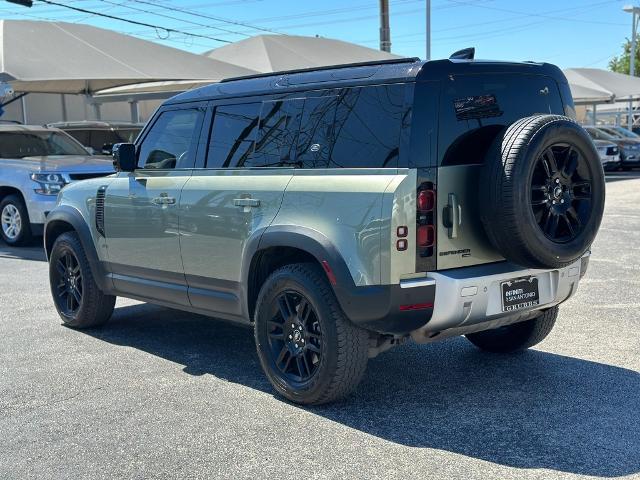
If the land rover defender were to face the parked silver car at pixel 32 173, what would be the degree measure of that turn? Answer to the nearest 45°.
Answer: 0° — it already faces it

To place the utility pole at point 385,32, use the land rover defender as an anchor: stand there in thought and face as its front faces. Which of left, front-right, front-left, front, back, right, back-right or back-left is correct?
front-right

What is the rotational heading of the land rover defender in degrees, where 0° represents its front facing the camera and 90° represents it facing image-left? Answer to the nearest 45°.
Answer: approximately 135°

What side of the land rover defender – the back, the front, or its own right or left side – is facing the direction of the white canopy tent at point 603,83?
right

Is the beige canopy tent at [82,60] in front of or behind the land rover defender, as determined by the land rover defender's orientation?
in front

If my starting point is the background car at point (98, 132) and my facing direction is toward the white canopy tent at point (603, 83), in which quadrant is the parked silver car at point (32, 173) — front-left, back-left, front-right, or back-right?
back-right

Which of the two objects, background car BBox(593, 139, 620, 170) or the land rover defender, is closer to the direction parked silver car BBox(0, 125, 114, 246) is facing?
the land rover defender

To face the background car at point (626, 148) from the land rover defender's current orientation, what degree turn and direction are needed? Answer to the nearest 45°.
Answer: approximately 90° to its right

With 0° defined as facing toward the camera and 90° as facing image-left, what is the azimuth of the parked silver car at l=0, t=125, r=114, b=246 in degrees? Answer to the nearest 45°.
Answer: approximately 315°

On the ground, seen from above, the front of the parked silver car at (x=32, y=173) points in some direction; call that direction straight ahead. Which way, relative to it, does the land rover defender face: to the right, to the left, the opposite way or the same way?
the opposite way

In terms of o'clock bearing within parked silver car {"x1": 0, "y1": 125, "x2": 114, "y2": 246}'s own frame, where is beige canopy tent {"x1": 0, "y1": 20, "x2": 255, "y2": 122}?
The beige canopy tent is roughly at 8 o'clock from the parked silver car.

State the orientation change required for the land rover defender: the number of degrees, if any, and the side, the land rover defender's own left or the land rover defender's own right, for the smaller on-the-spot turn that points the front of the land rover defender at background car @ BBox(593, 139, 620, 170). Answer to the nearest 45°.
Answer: approximately 90° to the land rover defender's own right

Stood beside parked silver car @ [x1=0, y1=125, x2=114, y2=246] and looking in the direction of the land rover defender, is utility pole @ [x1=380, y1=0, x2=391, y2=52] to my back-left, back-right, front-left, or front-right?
back-left
